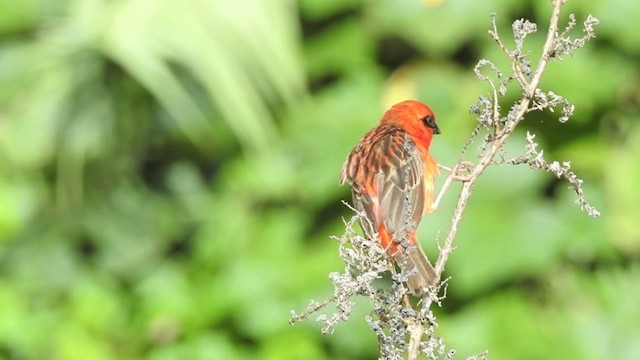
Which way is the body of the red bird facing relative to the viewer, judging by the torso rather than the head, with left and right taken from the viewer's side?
facing away from the viewer and to the right of the viewer
